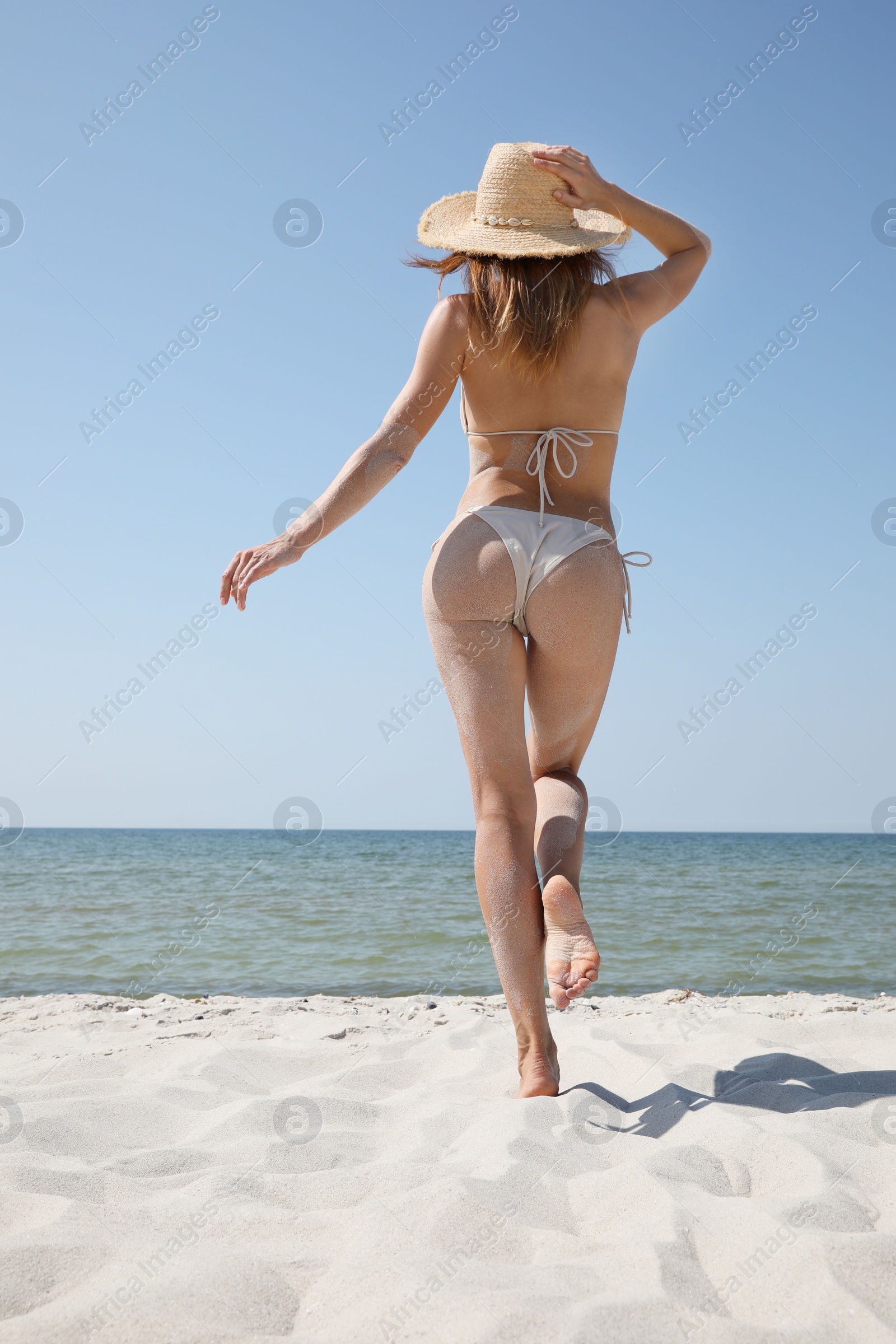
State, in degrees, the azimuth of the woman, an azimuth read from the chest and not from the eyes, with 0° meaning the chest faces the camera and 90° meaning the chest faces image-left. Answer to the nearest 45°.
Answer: approximately 180°

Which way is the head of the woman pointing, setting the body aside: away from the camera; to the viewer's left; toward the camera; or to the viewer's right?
away from the camera
